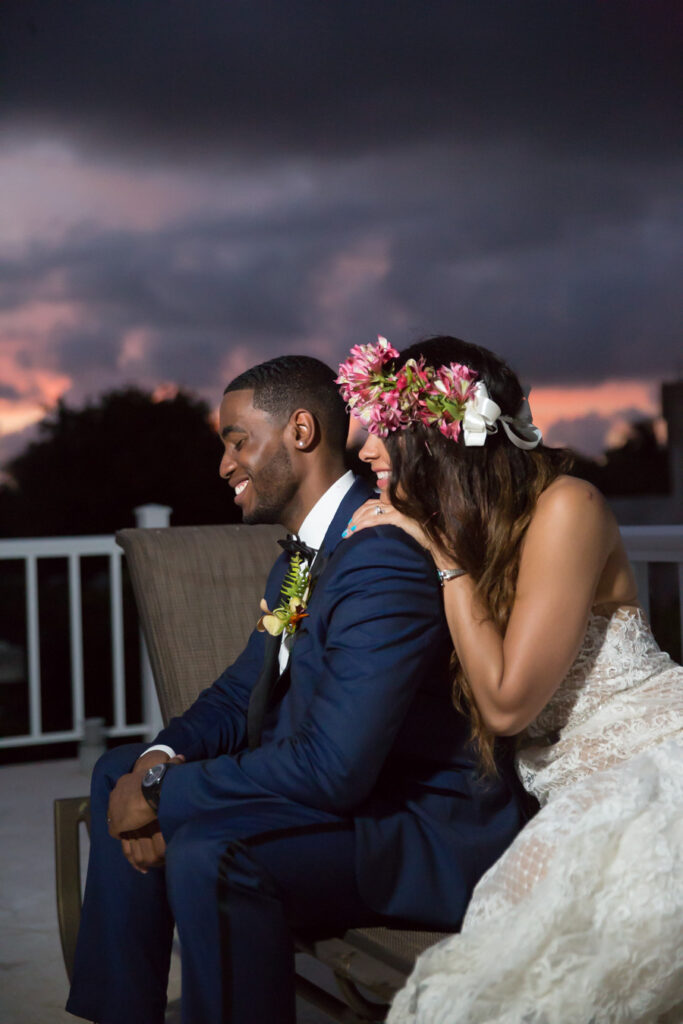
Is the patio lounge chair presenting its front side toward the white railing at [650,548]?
no

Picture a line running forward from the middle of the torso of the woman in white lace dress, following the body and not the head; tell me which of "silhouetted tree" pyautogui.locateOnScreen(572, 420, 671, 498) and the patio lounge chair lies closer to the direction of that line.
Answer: the patio lounge chair

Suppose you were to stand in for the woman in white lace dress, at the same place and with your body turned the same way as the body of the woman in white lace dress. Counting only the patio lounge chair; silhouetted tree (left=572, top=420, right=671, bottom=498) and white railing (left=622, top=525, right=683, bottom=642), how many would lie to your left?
0

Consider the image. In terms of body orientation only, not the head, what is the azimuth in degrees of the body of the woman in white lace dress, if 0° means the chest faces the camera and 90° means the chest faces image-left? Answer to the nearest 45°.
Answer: approximately 90°

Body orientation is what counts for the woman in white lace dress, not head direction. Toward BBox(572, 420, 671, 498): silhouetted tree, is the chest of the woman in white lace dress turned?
no

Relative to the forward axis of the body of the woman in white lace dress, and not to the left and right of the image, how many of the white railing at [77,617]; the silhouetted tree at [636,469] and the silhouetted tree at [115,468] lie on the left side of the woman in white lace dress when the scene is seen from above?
0

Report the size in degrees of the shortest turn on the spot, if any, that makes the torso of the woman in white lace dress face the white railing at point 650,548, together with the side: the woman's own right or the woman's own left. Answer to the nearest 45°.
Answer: approximately 90° to the woman's own right

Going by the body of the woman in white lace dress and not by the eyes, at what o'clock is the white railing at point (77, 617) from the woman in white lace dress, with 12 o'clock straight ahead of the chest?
The white railing is roughly at 2 o'clock from the woman in white lace dress.

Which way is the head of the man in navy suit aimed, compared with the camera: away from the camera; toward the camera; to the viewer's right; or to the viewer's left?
to the viewer's left

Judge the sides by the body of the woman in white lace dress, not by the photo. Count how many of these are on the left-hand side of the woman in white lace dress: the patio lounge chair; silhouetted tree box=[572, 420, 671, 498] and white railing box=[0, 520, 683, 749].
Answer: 0
